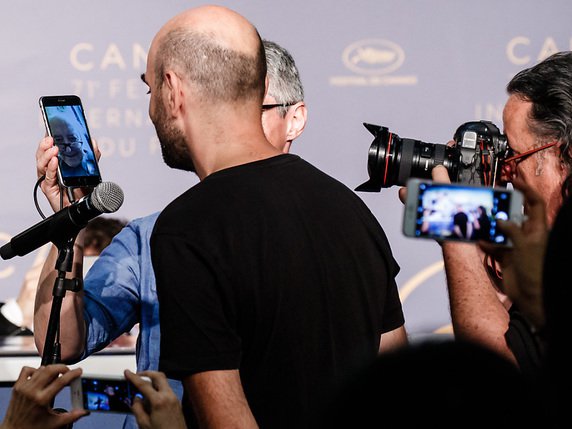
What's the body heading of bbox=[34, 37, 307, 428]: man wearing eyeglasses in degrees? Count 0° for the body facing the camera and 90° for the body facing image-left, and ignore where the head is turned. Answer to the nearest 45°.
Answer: approximately 45°

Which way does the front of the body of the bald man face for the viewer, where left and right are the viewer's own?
facing away from the viewer and to the left of the viewer

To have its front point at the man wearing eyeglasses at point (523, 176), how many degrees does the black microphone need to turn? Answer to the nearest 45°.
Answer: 0° — it already faces them

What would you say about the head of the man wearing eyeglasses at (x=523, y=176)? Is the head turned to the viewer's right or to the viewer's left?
to the viewer's left

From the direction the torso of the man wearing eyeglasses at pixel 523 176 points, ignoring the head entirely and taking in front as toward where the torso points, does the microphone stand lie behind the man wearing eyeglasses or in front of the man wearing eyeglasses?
in front

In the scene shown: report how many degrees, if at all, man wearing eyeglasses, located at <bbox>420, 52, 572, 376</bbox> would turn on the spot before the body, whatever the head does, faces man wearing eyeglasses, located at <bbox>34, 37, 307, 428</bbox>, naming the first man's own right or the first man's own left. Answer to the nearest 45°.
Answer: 0° — they already face them

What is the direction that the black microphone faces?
to the viewer's right

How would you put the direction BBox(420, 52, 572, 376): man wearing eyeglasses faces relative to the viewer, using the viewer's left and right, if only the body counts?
facing to the left of the viewer

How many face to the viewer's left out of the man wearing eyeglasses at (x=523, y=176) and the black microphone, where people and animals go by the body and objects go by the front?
1

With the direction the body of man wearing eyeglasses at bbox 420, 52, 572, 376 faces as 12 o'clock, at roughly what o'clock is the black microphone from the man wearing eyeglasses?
The black microphone is roughly at 11 o'clock from the man wearing eyeglasses.
